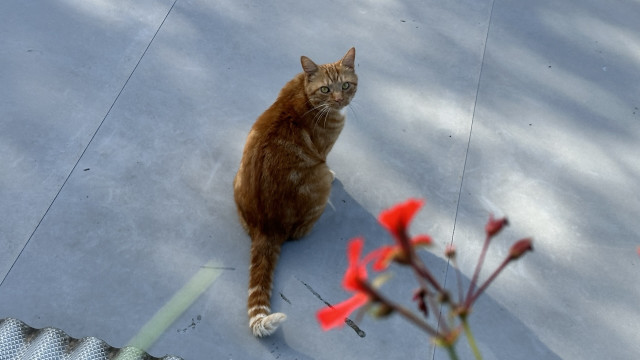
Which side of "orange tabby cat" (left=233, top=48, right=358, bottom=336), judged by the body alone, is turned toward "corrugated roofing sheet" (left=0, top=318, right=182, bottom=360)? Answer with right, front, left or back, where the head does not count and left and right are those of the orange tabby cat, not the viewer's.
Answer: back

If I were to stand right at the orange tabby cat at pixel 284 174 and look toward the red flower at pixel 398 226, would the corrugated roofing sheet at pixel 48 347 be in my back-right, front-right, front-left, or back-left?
front-right

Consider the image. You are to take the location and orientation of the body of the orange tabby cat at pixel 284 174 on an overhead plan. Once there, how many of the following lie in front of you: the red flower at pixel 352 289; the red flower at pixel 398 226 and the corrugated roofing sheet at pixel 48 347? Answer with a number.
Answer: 0

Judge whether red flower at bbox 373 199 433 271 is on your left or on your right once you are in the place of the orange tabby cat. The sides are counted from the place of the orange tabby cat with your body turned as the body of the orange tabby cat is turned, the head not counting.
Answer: on your right

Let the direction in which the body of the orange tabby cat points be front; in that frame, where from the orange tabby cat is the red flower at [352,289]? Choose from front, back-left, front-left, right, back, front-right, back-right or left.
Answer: back-right

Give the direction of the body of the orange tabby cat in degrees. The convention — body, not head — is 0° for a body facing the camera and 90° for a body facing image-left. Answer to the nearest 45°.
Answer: approximately 225°
